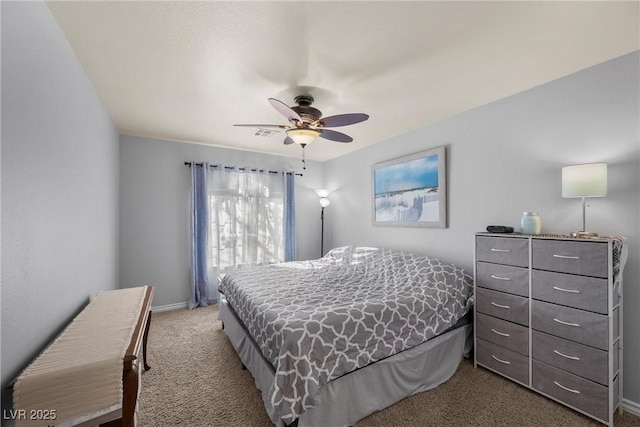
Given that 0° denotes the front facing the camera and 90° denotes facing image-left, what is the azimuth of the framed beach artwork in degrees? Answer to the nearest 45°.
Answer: approximately 45°

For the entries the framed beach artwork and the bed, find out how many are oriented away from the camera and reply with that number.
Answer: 0

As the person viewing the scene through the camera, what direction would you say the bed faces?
facing the viewer and to the left of the viewer

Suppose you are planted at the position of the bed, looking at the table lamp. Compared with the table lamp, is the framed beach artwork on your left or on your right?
left

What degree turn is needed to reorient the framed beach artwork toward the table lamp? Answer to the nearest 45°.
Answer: approximately 90° to its left

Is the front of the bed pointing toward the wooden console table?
yes

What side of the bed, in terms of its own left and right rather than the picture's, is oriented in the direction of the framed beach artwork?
back

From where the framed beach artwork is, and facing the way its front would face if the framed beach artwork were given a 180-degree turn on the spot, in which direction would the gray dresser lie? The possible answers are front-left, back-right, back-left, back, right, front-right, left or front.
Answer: right

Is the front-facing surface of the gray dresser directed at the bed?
no

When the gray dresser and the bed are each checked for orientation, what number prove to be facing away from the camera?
0

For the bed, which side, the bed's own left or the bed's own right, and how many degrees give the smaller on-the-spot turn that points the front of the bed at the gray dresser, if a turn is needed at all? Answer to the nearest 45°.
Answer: approximately 135° to the bed's own left

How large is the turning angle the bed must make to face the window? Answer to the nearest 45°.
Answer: approximately 90° to its right

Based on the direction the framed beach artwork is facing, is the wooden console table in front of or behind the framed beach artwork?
in front

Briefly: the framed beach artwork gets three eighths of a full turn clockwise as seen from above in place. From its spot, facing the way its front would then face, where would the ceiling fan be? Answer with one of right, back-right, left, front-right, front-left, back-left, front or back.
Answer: back-left
